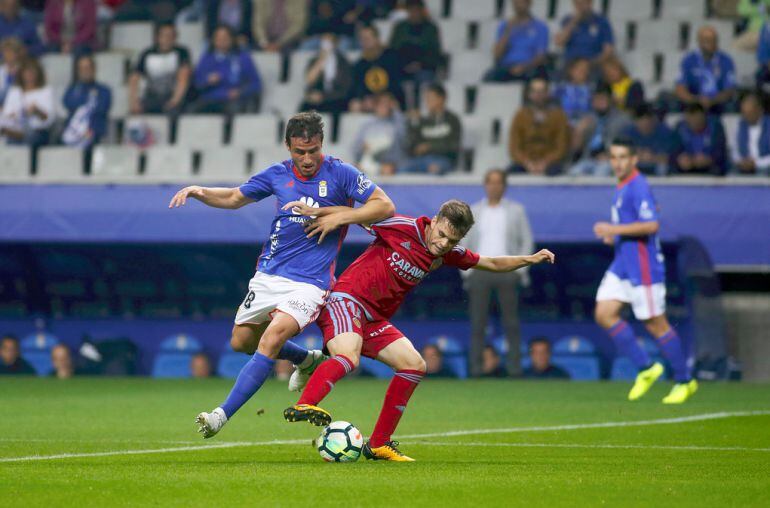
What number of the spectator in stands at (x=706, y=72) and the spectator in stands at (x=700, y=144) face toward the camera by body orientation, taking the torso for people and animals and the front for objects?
2

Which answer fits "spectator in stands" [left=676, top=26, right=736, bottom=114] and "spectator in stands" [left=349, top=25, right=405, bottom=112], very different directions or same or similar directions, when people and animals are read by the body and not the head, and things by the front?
same or similar directions

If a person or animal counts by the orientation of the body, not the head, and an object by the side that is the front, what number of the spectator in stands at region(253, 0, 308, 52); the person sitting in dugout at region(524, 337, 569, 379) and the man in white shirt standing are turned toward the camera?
3

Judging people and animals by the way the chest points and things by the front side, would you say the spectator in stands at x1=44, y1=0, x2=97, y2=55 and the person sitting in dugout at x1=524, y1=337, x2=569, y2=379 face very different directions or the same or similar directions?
same or similar directions

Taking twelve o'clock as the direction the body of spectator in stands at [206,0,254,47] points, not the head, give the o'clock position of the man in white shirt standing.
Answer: The man in white shirt standing is roughly at 11 o'clock from the spectator in stands.

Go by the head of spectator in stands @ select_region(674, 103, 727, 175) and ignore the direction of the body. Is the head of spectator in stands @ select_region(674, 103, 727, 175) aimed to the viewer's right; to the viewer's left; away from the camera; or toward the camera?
toward the camera

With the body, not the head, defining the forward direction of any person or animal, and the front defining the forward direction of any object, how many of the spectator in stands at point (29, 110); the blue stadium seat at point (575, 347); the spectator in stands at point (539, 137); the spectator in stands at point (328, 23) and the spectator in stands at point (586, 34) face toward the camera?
5

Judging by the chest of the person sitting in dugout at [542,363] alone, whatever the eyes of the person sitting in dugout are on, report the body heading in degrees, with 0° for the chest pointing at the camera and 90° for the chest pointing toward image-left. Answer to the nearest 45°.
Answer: approximately 0°

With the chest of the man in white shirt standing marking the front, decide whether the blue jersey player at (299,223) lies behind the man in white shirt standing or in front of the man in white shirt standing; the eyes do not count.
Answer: in front

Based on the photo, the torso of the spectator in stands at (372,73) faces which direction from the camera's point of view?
toward the camera

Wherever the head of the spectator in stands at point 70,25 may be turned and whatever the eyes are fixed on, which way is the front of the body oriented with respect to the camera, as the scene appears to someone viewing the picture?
toward the camera

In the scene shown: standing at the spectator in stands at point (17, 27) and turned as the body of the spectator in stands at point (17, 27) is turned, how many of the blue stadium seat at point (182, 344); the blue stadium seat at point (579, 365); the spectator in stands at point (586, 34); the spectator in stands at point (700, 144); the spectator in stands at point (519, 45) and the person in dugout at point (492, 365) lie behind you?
0

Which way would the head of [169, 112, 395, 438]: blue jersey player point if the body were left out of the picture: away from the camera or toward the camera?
toward the camera

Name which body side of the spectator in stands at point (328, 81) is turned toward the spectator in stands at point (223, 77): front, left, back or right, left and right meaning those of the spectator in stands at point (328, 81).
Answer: right
